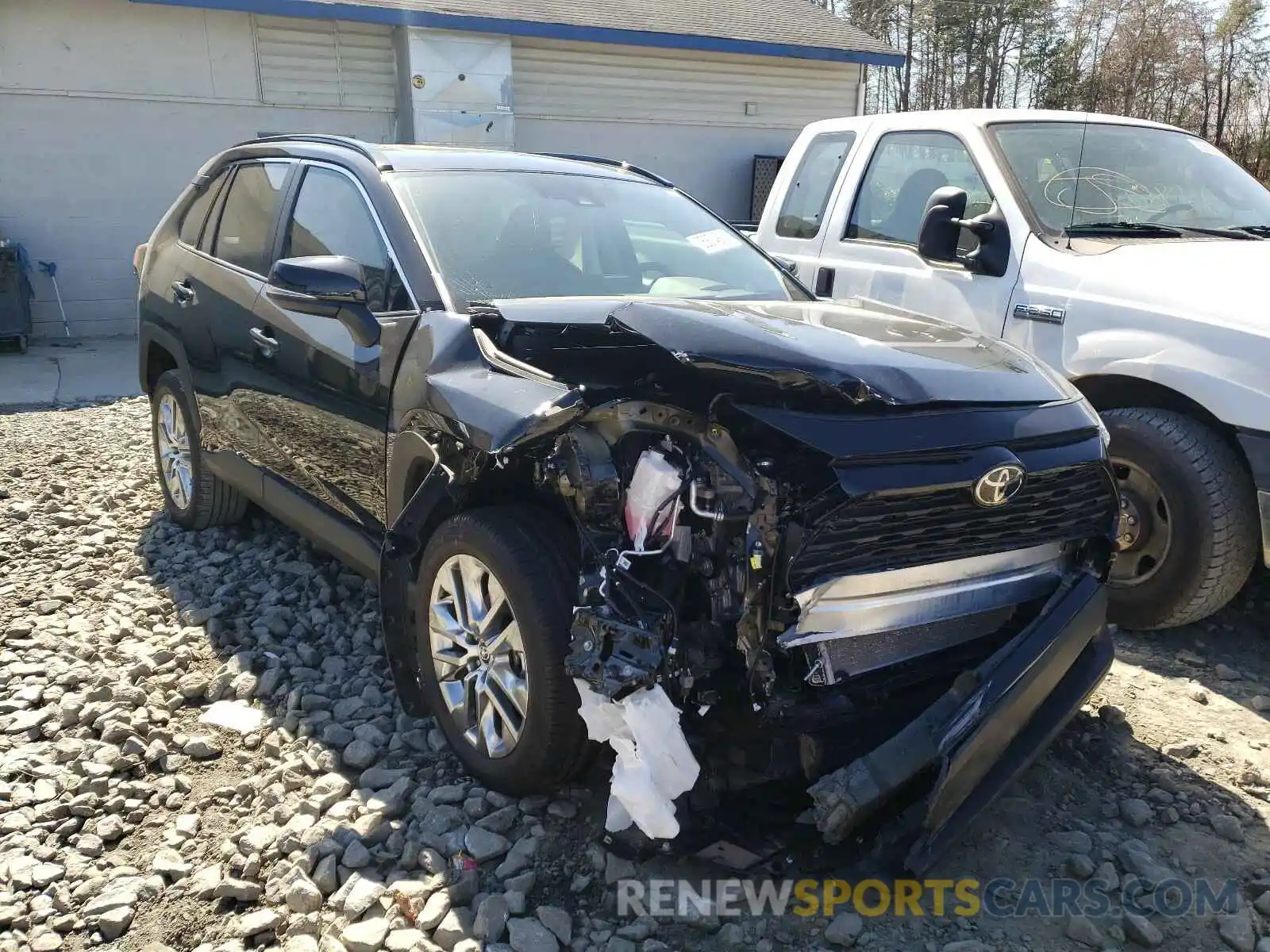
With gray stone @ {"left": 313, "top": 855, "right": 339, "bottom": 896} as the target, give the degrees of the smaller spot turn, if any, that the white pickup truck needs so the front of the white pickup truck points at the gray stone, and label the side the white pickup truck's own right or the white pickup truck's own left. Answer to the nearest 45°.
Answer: approximately 90° to the white pickup truck's own right

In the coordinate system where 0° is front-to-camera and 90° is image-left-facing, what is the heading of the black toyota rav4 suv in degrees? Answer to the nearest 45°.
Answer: approximately 315°

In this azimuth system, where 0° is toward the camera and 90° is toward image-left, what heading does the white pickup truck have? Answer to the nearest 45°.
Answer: approximately 315°

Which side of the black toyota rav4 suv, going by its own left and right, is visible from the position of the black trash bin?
back

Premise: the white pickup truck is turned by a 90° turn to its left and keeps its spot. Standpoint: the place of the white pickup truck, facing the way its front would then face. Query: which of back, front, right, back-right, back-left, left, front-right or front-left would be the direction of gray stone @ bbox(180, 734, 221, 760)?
back

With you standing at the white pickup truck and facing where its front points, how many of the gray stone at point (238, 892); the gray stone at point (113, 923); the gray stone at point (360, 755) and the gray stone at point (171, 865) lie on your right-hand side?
4

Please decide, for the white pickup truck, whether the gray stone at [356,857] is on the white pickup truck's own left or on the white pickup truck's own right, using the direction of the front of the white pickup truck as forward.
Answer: on the white pickup truck's own right

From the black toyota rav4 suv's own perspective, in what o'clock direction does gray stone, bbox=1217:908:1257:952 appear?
The gray stone is roughly at 11 o'clock from the black toyota rav4 suv.

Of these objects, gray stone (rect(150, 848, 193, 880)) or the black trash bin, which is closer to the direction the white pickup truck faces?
the gray stone

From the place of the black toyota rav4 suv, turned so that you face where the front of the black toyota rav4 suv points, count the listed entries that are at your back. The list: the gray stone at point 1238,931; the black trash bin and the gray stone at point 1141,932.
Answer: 1

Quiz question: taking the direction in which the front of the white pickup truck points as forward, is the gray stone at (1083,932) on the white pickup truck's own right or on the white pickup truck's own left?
on the white pickup truck's own right

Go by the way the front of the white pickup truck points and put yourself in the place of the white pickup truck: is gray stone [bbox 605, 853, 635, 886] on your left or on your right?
on your right

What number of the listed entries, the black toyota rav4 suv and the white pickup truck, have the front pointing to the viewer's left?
0
